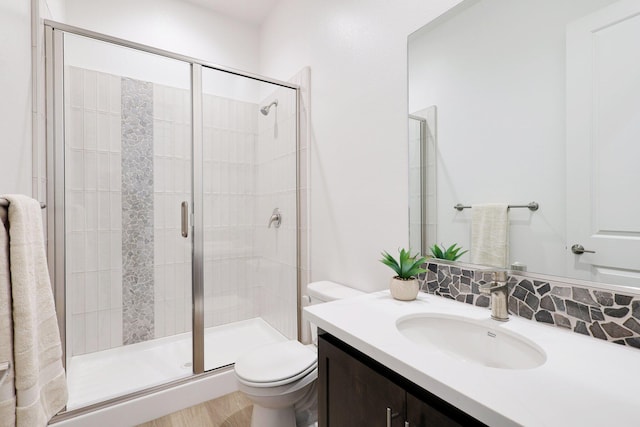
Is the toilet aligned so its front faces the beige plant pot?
no

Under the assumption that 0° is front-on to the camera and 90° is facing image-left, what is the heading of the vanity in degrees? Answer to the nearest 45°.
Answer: approximately 45°

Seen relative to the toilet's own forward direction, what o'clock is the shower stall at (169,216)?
The shower stall is roughly at 3 o'clock from the toilet.

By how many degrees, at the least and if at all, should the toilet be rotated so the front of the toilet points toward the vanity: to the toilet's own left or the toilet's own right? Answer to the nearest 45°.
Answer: approximately 90° to the toilet's own left

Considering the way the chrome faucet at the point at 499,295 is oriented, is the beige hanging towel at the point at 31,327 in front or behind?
in front

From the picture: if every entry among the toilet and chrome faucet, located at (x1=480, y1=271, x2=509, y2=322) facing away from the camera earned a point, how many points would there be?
0

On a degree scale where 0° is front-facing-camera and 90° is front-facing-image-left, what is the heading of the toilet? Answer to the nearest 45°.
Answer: approximately 45°

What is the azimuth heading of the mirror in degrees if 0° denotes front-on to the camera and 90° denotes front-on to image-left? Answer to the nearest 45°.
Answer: approximately 45°

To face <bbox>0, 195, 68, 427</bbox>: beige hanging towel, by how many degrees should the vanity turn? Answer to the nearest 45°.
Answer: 0° — it already faces it

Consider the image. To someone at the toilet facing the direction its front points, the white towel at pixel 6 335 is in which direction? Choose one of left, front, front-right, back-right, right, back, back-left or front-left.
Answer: front

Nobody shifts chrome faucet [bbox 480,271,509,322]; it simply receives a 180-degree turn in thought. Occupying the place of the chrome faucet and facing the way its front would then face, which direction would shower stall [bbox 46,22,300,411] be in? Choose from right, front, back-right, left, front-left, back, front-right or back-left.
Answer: back-left

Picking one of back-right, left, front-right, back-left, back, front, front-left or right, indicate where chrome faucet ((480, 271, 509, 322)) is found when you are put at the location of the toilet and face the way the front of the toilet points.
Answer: left

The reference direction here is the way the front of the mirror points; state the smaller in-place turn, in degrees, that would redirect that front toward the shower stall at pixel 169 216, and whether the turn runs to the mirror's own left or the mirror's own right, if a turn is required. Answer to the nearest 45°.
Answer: approximately 45° to the mirror's own right

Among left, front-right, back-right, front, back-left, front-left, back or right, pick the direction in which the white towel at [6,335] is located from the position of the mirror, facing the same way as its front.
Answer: front

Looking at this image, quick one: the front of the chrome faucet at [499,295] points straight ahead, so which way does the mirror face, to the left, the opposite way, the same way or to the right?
the same way

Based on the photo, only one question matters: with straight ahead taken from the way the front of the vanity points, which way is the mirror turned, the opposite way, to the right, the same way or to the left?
the same way

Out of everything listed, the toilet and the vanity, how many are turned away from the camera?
0
